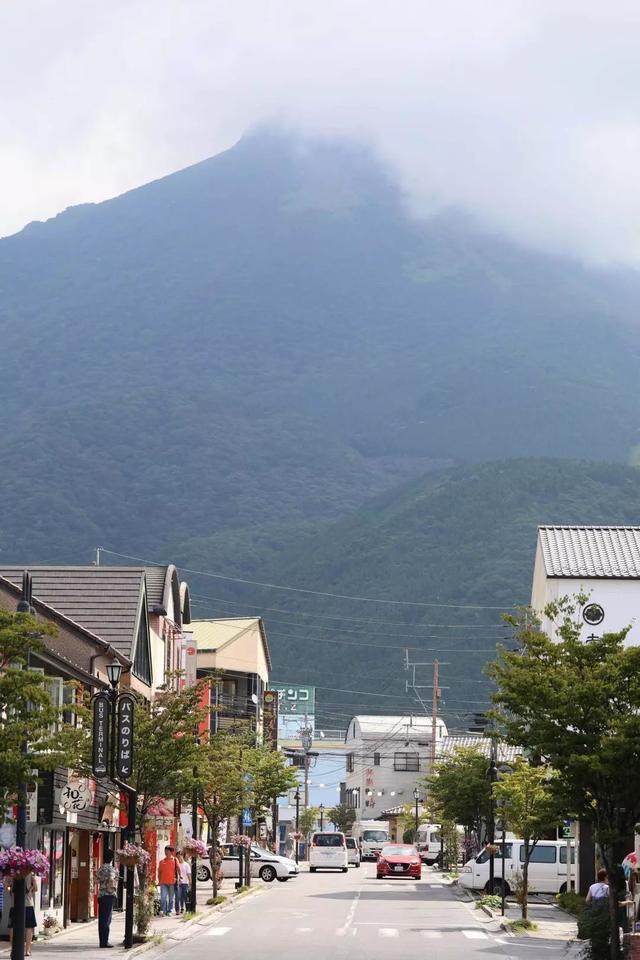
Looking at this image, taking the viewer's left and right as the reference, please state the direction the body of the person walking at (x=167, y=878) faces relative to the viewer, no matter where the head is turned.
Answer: facing the viewer

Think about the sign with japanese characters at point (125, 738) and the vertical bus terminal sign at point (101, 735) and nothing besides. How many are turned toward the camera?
2

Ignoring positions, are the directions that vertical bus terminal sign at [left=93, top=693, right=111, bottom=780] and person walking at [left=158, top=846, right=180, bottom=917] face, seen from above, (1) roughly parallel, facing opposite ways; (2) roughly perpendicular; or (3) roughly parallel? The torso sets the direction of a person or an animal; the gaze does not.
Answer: roughly parallel

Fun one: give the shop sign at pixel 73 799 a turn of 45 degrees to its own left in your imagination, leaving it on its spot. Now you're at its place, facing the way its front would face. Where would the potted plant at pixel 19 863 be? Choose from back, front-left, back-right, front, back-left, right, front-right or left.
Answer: front-right

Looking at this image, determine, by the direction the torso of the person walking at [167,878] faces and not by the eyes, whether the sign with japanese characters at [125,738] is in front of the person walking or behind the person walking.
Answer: in front

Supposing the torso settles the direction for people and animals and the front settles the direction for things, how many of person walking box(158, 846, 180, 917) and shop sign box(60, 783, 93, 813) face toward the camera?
2

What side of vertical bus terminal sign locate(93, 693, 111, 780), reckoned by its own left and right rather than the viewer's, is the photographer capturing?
front

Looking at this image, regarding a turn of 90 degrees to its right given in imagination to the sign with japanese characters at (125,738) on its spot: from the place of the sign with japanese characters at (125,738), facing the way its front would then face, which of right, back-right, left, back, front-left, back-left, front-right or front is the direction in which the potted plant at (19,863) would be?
left

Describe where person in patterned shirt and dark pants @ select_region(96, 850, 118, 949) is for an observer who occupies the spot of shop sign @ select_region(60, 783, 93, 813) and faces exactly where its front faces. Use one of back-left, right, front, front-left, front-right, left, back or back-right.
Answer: front

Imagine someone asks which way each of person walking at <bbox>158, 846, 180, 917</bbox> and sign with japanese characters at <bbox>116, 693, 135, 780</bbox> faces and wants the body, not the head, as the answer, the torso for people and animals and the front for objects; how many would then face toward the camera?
2

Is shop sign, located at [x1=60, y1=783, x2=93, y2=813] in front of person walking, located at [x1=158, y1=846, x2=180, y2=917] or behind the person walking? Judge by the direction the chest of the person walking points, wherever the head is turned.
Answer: in front

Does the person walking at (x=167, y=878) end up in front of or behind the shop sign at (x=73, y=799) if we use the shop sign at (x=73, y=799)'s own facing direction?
behind
